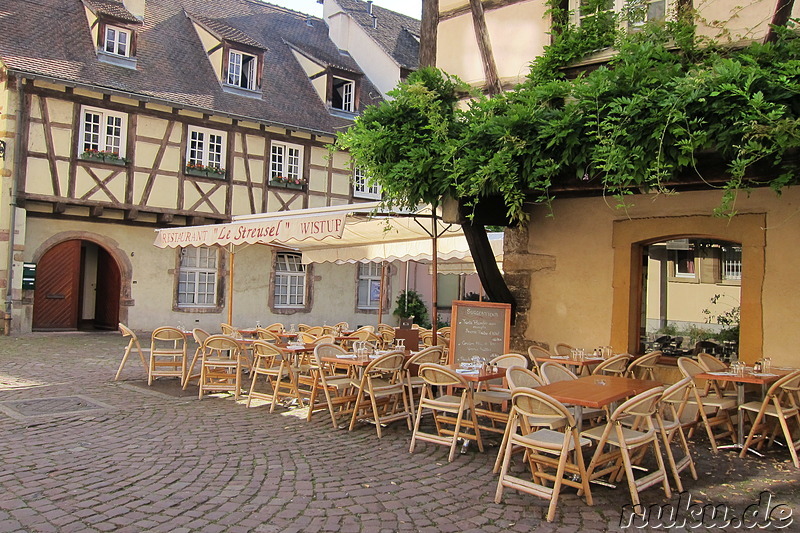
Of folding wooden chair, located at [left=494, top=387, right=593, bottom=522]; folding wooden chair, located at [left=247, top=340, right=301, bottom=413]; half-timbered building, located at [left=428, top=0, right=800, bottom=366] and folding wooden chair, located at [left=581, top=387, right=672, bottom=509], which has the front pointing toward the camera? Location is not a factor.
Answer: the half-timbered building

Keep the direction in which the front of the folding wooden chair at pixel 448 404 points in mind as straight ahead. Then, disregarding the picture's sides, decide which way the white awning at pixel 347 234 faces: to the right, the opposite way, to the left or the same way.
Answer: the opposite way

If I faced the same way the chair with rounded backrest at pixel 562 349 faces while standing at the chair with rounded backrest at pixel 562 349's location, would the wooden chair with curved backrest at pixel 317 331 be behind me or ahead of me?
behind

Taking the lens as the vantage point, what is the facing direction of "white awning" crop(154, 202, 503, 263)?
facing the viewer and to the left of the viewer

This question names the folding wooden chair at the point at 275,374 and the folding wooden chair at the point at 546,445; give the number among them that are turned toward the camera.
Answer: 0

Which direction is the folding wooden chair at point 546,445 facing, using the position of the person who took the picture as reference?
facing away from the viewer and to the right of the viewer

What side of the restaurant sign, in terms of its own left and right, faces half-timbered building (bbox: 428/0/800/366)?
left

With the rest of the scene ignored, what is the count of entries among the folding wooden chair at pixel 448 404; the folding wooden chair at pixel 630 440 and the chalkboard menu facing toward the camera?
1

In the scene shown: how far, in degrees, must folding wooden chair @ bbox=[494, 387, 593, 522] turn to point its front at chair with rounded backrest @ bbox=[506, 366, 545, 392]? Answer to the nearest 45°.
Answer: approximately 45° to its left

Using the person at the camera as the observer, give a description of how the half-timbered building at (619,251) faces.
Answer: facing the viewer

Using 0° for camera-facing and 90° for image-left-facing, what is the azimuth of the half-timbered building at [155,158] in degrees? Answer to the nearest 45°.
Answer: approximately 315°

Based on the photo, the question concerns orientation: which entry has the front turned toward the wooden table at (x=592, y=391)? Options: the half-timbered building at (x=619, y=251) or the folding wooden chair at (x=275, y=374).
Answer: the half-timbered building
